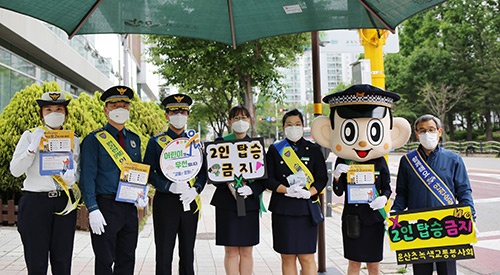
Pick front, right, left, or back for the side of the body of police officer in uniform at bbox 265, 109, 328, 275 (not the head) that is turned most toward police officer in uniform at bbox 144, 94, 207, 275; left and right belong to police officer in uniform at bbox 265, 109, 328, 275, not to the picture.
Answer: right

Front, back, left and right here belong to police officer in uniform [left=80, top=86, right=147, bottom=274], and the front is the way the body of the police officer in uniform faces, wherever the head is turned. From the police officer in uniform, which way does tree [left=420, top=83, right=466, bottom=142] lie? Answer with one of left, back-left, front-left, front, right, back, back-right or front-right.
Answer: left

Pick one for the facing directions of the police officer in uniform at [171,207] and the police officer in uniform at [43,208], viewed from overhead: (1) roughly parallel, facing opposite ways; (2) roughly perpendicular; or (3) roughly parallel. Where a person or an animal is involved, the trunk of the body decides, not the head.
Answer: roughly parallel

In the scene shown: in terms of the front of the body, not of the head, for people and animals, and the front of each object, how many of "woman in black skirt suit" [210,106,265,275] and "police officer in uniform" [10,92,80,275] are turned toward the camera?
2

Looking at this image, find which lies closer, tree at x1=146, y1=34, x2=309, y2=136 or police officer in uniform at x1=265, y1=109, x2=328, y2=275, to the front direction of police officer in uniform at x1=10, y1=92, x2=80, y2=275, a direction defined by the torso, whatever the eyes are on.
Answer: the police officer in uniform

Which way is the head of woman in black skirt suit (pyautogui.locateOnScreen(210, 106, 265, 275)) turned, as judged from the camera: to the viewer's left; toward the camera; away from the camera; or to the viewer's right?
toward the camera

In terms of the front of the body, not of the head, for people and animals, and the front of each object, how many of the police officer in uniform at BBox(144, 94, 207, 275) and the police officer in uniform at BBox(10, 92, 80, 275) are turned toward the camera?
2

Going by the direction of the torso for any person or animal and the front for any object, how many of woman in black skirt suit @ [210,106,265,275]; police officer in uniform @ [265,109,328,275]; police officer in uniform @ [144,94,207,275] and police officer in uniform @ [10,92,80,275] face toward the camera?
4

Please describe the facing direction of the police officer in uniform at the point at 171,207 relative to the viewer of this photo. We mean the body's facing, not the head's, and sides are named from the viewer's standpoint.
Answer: facing the viewer

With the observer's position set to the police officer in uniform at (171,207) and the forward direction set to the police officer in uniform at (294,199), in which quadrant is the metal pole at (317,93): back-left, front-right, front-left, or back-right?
front-left

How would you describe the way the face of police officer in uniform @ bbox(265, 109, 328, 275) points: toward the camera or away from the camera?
toward the camera

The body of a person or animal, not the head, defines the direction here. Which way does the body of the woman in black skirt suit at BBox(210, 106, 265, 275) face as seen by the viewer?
toward the camera

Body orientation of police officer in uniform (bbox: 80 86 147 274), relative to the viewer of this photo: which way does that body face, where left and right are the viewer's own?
facing the viewer and to the right of the viewer
